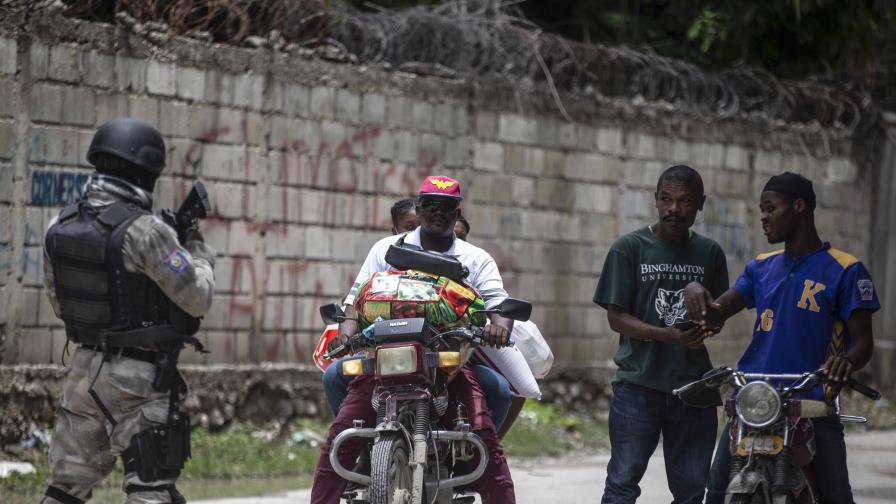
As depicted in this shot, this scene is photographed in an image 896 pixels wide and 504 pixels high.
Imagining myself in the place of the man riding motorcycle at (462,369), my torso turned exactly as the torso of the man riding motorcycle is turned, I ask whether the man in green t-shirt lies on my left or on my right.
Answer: on my left

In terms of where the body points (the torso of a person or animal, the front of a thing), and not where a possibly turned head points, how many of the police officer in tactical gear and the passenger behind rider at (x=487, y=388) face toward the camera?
1

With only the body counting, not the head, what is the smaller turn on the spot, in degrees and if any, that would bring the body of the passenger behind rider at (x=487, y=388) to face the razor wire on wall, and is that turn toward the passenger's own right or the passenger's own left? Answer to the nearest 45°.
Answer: approximately 180°

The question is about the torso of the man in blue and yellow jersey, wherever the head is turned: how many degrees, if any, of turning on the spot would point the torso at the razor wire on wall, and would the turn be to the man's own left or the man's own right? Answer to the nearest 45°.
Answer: approximately 90° to the man's own right

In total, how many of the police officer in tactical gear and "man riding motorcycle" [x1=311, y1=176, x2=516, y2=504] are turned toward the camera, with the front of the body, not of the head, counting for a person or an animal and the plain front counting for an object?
1

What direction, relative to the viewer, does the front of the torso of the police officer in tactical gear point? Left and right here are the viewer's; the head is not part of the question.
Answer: facing away from the viewer and to the right of the viewer

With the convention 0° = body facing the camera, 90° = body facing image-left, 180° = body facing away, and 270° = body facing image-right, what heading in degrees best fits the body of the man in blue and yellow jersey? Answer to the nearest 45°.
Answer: approximately 45°

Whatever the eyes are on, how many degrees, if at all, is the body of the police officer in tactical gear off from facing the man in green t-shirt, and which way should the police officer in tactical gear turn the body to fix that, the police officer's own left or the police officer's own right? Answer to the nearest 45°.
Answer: approximately 45° to the police officer's own right

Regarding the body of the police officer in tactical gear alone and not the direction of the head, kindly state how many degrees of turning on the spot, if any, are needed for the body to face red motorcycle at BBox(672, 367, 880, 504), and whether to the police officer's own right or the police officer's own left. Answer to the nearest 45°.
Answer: approximately 45° to the police officer's own right

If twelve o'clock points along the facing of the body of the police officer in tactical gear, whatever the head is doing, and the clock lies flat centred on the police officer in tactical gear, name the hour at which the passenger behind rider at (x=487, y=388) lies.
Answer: The passenger behind rider is roughly at 1 o'clock from the police officer in tactical gear.
